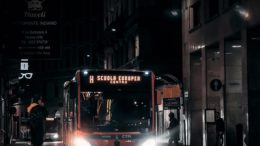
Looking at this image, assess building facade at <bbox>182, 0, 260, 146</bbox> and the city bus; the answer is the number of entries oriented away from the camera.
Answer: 0

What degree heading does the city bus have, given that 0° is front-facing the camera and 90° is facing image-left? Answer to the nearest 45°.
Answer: approximately 0°

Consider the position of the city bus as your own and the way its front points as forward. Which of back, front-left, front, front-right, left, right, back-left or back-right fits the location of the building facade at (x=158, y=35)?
back

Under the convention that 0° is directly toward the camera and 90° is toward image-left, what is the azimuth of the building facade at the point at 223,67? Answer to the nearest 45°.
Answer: approximately 45°
